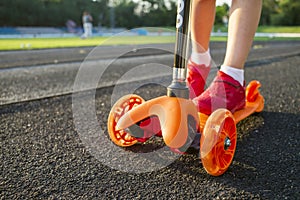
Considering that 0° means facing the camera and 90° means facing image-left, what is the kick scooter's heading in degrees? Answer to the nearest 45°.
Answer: approximately 45°
